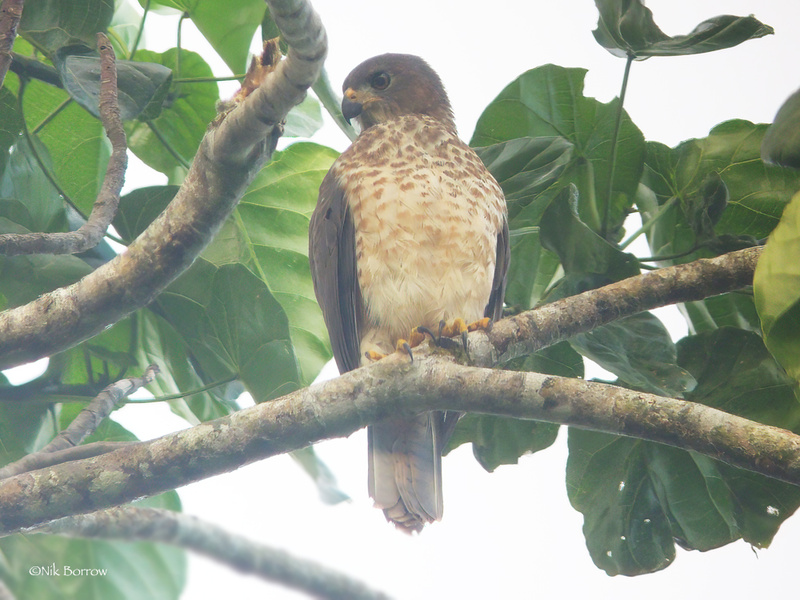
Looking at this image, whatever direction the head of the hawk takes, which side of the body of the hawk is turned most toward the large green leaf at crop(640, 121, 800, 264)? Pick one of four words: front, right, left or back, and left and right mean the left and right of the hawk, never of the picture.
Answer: left

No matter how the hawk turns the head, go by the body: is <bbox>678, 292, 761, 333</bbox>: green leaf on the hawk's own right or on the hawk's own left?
on the hawk's own left

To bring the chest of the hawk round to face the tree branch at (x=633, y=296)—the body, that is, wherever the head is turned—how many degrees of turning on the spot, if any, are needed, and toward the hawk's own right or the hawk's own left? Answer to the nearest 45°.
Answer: approximately 45° to the hawk's own left

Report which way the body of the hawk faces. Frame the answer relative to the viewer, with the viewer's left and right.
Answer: facing the viewer

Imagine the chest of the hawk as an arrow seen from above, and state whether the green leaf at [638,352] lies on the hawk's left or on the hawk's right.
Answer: on the hawk's left

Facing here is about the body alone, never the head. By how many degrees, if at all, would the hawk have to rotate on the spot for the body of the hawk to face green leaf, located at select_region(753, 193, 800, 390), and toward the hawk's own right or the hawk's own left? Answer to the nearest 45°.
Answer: approximately 45° to the hawk's own left

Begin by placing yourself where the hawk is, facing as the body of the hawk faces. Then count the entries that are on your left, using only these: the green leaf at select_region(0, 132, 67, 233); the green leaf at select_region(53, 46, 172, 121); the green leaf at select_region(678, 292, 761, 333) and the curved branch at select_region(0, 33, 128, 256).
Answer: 1

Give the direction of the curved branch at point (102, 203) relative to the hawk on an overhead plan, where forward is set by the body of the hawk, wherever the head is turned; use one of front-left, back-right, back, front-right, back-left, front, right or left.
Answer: front-right
